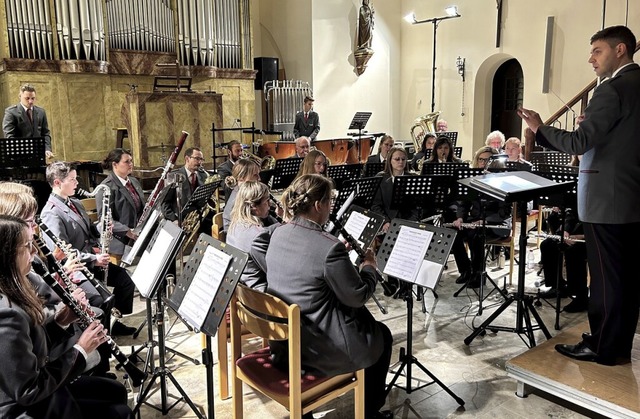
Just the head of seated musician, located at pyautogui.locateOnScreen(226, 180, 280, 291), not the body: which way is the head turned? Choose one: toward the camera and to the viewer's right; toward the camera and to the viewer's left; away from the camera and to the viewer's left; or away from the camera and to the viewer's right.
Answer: away from the camera and to the viewer's right

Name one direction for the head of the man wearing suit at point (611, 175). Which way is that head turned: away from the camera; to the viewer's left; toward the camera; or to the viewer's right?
to the viewer's left

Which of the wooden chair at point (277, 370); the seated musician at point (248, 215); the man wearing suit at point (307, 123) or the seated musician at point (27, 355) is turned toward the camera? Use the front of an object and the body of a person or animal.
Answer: the man wearing suit

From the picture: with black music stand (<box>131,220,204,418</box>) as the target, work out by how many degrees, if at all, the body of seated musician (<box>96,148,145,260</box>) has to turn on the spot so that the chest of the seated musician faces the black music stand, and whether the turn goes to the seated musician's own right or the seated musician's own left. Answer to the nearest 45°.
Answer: approximately 45° to the seated musician's own right

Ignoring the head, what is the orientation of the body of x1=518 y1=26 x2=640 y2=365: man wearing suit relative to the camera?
to the viewer's left

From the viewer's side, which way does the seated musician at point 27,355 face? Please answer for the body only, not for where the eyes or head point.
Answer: to the viewer's right

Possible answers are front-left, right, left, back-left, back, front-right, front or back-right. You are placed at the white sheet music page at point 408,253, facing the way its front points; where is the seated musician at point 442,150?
back-right

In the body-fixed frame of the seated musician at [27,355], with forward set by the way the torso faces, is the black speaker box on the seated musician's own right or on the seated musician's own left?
on the seated musician's own left

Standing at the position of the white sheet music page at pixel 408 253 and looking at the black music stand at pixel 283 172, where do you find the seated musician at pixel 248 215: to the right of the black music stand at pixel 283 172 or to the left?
left

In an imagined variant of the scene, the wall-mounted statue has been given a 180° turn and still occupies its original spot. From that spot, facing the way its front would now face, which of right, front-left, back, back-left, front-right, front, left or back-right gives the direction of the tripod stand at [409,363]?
back-left

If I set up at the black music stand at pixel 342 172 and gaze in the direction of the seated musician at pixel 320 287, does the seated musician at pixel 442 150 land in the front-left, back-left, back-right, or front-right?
back-left

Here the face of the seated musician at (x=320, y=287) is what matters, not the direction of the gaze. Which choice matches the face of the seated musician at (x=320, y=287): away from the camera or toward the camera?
away from the camera

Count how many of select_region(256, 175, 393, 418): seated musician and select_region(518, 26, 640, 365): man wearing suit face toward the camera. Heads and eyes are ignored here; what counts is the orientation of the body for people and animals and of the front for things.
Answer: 0

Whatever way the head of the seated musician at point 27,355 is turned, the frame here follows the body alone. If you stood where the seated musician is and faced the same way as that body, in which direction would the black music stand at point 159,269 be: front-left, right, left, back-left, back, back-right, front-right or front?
front-left

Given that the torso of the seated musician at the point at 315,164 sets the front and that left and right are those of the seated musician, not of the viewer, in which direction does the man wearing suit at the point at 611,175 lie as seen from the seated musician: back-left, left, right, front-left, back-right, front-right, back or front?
front

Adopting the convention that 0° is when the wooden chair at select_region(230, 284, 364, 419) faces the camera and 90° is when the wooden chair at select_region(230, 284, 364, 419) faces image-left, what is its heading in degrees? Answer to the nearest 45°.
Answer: approximately 225°

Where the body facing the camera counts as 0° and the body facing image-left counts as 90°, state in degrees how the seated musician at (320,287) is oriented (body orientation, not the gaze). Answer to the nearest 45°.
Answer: approximately 225°
